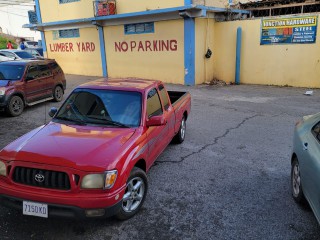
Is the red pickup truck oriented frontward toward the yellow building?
no

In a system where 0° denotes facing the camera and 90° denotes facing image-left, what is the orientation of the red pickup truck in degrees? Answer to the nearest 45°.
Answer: approximately 45°

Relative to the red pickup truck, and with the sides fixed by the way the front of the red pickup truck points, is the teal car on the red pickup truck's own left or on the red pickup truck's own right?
on the red pickup truck's own left

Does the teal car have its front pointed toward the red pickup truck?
no
